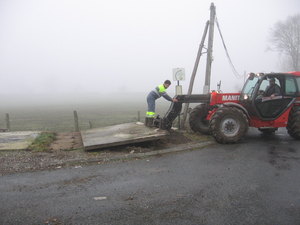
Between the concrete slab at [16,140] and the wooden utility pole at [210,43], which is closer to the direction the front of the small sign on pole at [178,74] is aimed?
the concrete slab

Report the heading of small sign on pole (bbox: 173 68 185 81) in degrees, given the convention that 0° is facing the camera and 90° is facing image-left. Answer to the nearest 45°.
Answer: approximately 0°

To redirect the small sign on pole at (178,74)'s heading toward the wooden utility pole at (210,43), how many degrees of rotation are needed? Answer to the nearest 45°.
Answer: approximately 135° to its left

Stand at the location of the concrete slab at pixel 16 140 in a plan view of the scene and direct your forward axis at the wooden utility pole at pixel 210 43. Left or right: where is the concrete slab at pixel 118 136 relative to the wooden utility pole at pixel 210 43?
right

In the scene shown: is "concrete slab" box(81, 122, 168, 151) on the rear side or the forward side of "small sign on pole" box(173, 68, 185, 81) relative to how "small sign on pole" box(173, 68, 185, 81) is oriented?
on the forward side
